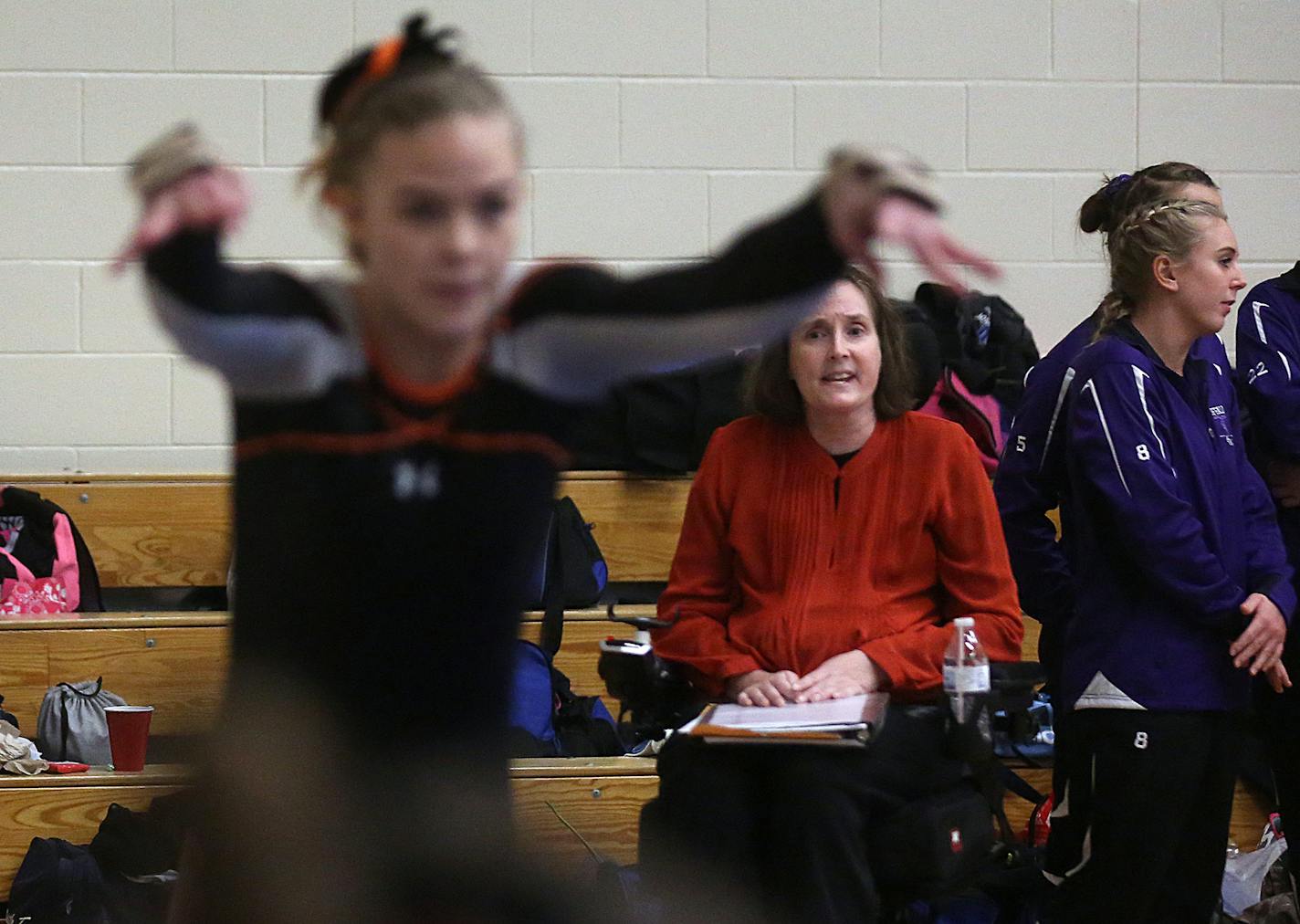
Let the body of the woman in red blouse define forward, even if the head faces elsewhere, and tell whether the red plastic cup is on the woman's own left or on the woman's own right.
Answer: on the woman's own right

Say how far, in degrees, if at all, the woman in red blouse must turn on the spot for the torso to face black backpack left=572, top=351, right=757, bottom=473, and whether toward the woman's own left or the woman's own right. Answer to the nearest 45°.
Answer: approximately 180°

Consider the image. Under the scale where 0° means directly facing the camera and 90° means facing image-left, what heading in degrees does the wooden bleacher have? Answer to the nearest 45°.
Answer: approximately 0°

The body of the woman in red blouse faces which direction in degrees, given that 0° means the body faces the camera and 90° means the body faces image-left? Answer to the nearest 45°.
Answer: approximately 0°

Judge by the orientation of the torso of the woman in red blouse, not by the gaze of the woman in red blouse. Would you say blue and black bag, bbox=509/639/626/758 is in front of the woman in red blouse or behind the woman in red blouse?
behind

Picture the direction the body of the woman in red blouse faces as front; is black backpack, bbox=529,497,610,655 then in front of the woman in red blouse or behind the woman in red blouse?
behind
